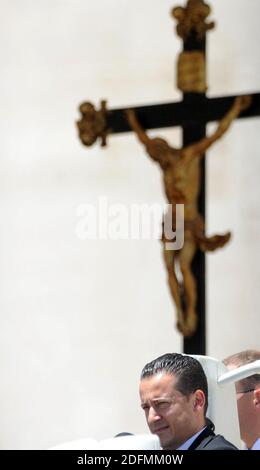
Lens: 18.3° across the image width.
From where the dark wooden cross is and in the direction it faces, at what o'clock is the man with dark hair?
The man with dark hair is roughly at 12 o'clock from the dark wooden cross.

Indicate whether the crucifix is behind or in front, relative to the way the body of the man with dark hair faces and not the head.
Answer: behind

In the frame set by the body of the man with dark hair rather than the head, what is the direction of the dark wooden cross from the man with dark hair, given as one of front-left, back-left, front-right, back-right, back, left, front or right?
back-right

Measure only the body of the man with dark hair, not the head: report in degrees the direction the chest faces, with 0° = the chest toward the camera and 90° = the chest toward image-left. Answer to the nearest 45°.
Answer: approximately 45°

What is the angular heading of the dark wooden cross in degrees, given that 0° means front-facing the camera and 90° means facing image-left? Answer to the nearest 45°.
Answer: approximately 0°
